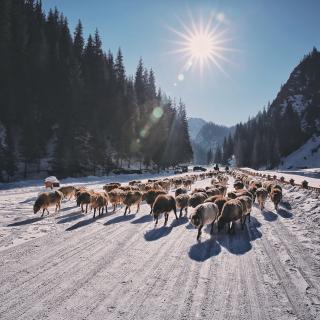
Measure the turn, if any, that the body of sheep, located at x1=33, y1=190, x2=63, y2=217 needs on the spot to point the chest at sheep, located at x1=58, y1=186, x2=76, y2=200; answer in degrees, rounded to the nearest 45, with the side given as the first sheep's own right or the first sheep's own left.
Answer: approximately 135° to the first sheep's own right

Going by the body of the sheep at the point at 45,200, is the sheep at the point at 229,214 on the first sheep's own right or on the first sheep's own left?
on the first sheep's own left

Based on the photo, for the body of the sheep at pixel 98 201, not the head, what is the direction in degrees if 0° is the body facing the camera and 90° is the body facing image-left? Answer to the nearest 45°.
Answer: approximately 45°

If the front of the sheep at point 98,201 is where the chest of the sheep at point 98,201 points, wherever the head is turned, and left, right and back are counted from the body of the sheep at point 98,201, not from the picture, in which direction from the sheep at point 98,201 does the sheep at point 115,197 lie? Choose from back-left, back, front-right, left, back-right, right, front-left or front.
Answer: back

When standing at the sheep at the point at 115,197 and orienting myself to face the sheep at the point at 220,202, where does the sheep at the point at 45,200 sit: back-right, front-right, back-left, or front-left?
back-right

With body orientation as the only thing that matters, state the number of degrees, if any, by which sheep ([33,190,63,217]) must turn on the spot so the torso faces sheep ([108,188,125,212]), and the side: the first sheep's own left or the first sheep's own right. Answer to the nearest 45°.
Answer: approximately 135° to the first sheep's own left

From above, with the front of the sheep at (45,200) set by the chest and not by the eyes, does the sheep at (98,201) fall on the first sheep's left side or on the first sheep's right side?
on the first sheep's left side
